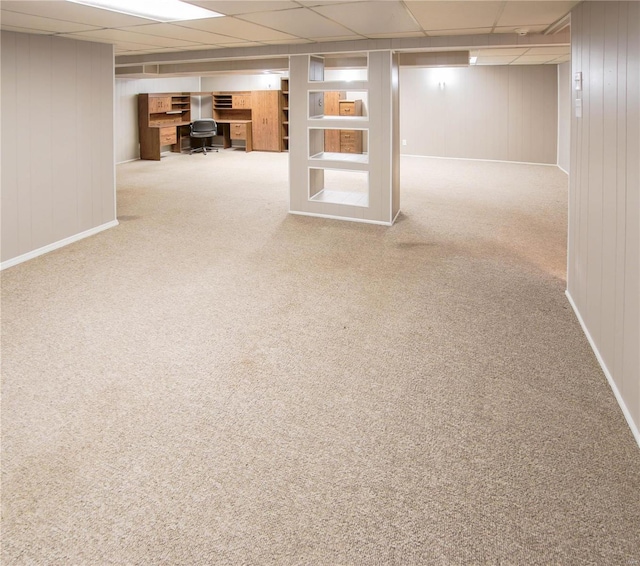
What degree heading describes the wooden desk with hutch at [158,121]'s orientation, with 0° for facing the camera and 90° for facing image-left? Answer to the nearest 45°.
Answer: approximately 315°

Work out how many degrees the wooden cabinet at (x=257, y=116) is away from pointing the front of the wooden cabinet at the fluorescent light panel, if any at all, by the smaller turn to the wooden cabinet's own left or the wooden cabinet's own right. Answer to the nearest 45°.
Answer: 0° — it already faces it

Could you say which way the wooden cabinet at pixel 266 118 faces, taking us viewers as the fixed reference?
facing the viewer

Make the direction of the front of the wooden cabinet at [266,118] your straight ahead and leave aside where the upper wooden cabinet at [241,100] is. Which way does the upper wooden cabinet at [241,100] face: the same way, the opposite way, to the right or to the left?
the same way

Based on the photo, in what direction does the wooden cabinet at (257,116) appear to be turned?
toward the camera

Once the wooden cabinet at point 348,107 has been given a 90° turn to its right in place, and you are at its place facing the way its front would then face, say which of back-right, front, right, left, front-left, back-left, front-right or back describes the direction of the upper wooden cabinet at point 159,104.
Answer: front

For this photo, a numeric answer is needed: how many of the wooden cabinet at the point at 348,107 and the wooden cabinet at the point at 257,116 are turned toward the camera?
2

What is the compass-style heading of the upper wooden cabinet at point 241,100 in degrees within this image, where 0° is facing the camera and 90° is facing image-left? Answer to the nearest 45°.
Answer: approximately 0°

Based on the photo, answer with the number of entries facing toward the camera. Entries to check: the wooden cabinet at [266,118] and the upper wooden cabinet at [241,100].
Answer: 2

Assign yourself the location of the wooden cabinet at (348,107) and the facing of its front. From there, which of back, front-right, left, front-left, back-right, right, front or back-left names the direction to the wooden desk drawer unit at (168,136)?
right

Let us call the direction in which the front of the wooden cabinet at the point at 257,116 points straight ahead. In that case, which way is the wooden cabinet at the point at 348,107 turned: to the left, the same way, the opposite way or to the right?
the same way

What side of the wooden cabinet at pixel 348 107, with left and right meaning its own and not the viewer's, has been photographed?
front
